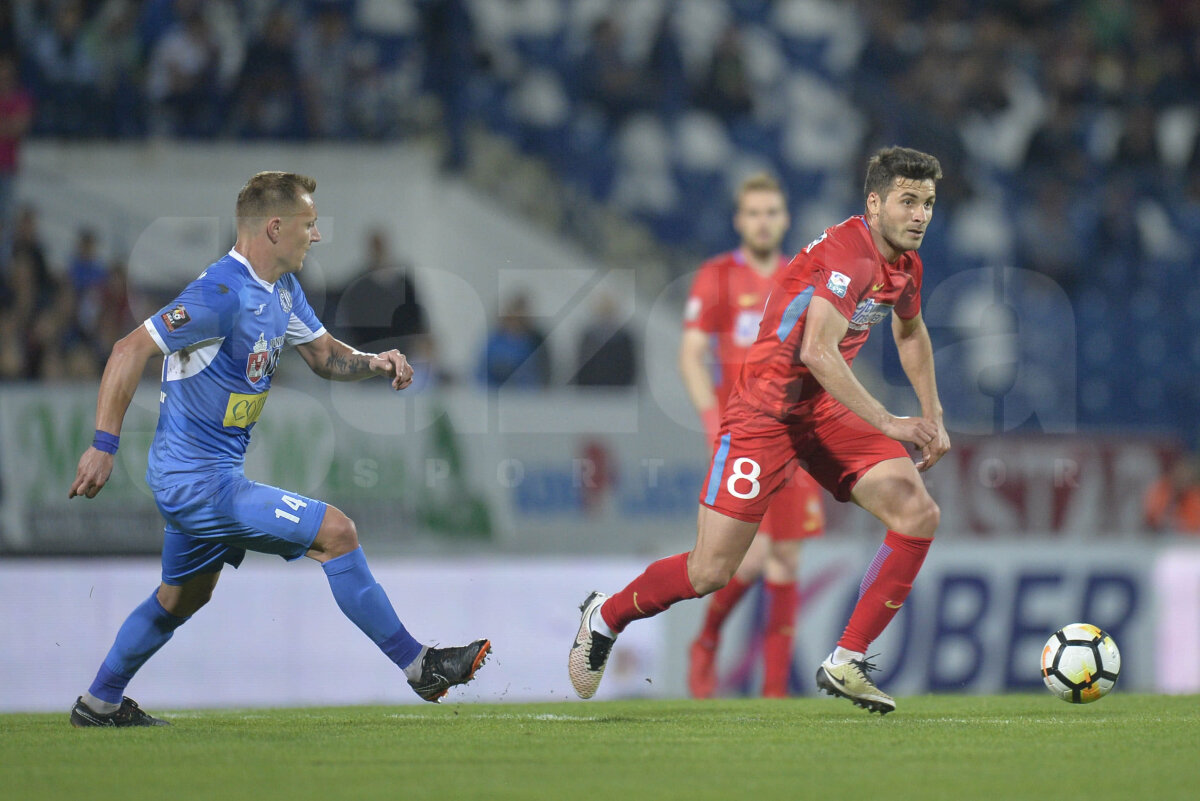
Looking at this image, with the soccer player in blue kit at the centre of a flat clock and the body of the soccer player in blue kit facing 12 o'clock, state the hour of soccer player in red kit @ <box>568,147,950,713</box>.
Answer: The soccer player in red kit is roughly at 12 o'clock from the soccer player in blue kit.

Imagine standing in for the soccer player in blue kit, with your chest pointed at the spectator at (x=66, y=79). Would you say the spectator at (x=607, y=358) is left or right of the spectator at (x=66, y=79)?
right

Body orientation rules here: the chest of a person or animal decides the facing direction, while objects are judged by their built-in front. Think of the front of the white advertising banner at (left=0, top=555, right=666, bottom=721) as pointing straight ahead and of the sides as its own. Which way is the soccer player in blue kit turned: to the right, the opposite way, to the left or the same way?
to the left

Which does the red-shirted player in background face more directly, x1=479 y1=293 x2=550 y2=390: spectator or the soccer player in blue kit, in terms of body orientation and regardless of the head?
the soccer player in blue kit

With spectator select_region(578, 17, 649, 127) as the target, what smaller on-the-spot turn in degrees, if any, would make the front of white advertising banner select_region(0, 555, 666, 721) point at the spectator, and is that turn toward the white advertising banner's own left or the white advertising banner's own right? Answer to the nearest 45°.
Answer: approximately 135° to the white advertising banner's own left

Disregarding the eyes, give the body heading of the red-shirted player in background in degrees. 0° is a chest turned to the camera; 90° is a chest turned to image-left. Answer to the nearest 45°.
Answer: approximately 0°

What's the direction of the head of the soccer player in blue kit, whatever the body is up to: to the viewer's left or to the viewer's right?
to the viewer's right

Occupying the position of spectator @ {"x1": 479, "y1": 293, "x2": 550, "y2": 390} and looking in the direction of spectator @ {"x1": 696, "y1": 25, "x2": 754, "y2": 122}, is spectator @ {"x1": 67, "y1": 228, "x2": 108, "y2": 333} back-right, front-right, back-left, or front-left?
back-left

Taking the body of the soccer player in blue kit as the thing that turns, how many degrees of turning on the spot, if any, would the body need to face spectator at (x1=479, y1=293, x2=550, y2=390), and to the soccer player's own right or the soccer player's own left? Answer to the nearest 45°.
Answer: approximately 90° to the soccer player's own left
